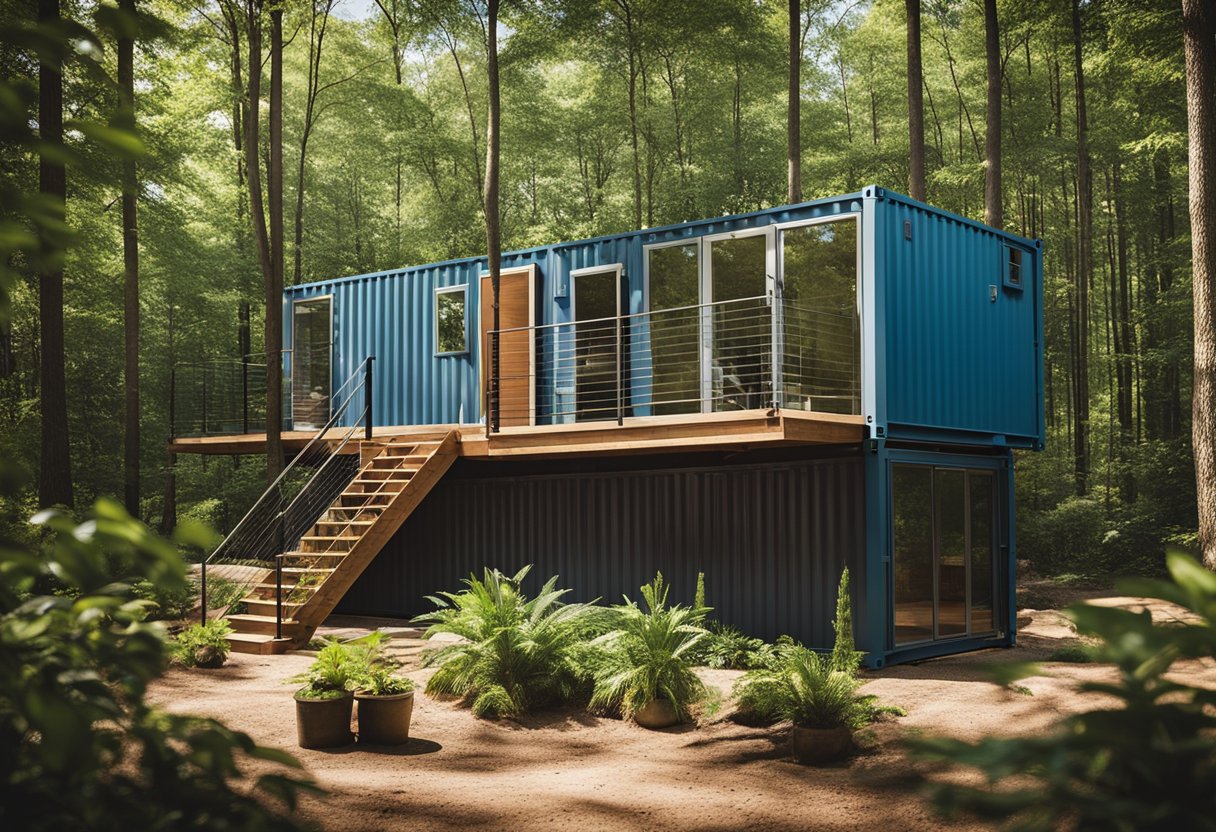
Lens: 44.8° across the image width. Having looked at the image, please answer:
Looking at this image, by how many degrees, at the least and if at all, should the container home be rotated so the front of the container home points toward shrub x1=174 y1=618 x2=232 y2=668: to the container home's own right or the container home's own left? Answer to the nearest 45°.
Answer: approximately 45° to the container home's own right

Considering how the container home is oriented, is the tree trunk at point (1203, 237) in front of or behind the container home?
behind

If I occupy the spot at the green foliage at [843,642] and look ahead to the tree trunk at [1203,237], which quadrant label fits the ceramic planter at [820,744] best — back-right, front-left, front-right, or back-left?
back-right

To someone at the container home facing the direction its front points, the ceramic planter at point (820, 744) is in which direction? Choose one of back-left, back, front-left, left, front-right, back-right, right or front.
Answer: front-left

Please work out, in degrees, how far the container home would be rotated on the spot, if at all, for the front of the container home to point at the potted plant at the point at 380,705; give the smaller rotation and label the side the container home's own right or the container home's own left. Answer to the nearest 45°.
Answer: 0° — it already faces it

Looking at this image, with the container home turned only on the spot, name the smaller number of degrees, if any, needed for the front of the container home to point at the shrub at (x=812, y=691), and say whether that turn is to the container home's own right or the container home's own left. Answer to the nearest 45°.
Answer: approximately 45° to the container home's own left

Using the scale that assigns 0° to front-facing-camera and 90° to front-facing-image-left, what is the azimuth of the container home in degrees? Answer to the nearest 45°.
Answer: approximately 45°

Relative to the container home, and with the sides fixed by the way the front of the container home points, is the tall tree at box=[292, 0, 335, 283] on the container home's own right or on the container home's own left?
on the container home's own right

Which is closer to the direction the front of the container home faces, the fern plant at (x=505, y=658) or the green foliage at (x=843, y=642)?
the fern plant

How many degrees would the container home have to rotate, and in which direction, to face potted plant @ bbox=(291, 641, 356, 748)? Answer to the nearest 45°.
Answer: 0° — it already faces it
